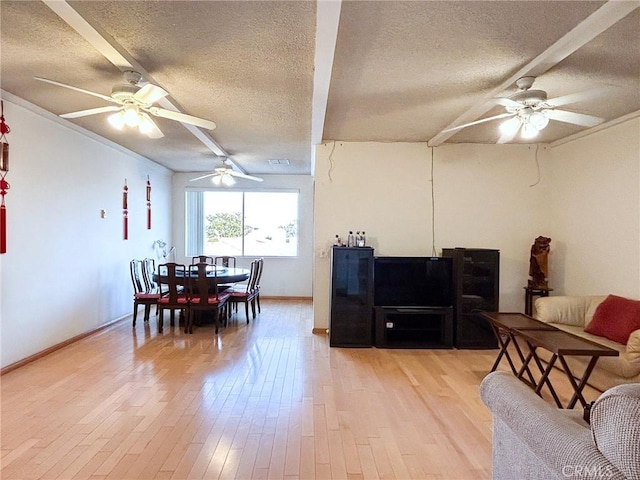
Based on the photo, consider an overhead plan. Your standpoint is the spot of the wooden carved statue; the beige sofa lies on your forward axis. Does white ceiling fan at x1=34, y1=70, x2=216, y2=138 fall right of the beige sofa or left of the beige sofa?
right

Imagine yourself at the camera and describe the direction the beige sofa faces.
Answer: facing the viewer and to the left of the viewer

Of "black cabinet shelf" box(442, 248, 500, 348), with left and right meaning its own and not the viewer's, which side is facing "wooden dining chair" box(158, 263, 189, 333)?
right

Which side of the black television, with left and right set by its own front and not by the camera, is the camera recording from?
front

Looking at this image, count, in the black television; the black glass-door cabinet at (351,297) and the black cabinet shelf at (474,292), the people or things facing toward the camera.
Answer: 3

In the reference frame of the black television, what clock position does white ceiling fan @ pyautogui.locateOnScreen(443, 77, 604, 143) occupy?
The white ceiling fan is roughly at 11 o'clock from the black television.

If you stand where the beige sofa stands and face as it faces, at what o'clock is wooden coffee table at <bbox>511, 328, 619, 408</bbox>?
The wooden coffee table is roughly at 11 o'clock from the beige sofa.

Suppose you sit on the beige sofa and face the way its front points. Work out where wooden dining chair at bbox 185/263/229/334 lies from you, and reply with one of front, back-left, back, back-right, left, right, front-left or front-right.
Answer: front-right

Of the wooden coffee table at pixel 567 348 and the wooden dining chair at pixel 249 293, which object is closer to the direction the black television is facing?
the wooden coffee table

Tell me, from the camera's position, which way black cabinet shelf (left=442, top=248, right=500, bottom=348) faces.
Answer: facing the viewer

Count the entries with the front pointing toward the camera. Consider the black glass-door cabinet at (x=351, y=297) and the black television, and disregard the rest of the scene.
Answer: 2

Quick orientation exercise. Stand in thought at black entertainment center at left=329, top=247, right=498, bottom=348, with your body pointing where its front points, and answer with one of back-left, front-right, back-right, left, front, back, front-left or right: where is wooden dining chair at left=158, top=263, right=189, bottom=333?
right

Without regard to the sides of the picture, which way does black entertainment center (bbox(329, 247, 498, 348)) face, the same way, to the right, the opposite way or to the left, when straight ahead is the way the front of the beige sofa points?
to the left

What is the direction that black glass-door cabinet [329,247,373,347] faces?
toward the camera

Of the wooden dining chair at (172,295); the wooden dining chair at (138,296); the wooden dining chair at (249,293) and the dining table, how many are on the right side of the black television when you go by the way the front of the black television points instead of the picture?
4

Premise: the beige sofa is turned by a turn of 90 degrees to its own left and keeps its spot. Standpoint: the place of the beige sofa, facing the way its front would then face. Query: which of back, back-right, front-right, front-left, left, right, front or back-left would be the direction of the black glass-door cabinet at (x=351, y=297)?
back-right
